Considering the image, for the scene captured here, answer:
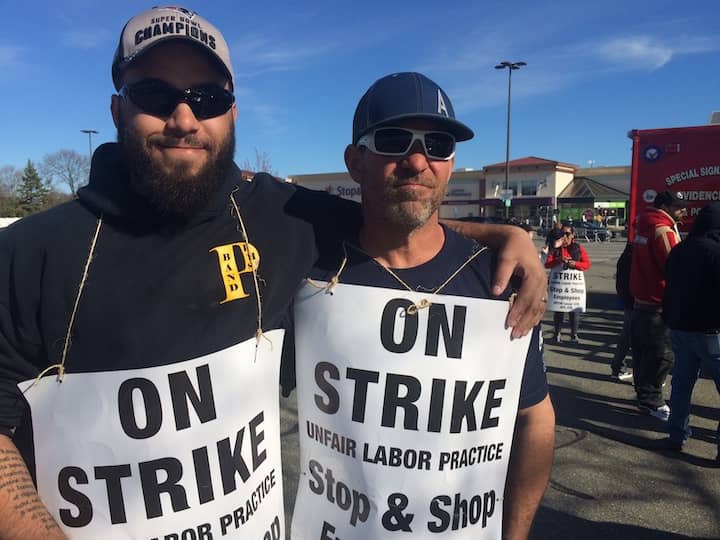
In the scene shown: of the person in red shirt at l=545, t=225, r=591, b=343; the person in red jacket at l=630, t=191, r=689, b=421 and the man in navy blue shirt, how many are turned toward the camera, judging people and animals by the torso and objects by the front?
2

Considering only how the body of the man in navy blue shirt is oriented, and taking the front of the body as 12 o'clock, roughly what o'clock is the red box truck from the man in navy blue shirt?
The red box truck is roughly at 7 o'clock from the man in navy blue shirt.

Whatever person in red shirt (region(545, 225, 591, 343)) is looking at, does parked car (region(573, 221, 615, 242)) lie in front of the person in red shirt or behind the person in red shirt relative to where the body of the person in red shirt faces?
behind

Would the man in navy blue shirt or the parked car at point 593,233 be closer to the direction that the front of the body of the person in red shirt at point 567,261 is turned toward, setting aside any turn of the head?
the man in navy blue shirt
